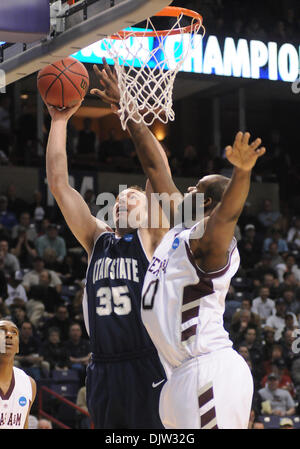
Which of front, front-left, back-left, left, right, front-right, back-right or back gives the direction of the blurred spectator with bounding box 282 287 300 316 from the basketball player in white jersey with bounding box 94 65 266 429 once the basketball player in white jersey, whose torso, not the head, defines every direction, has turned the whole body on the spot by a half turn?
left

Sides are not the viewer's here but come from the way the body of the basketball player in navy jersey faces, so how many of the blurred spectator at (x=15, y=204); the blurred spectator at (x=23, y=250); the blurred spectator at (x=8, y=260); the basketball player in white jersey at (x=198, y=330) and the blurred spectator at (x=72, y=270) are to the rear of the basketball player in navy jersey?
4

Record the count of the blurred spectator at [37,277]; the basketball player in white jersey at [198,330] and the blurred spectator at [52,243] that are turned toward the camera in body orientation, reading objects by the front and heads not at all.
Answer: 2

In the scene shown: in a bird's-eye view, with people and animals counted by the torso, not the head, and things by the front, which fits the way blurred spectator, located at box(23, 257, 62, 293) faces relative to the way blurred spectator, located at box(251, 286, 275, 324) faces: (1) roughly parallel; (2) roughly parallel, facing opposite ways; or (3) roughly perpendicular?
roughly parallel

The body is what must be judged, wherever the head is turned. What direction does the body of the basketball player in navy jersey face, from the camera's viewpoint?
toward the camera

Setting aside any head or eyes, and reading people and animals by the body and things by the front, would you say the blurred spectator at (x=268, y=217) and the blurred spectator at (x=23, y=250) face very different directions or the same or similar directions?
same or similar directions

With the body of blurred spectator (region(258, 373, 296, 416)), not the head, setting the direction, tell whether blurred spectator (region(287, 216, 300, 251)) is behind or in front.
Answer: behind

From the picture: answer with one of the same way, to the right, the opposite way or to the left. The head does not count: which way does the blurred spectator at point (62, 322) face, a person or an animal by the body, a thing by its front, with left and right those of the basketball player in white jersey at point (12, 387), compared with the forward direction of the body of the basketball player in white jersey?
the same way

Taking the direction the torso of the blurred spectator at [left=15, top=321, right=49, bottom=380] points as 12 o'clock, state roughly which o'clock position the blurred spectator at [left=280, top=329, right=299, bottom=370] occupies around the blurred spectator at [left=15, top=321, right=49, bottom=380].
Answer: the blurred spectator at [left=280, top=329, right=299, bottom=370] is roughly at 10 o'clock from the blurred spectator at [left=15, top=321, right=49, bottom=380].

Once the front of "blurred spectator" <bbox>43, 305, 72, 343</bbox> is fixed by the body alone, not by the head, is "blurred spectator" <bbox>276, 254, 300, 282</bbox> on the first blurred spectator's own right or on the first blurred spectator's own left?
on the first blurred spectator's own left

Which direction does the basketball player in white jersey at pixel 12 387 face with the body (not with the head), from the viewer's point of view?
toward the camera

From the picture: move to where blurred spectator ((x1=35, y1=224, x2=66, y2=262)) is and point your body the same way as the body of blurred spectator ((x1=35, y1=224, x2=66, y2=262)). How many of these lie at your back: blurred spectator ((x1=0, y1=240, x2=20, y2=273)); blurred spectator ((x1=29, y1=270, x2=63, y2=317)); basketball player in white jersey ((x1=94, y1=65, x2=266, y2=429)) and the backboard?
0

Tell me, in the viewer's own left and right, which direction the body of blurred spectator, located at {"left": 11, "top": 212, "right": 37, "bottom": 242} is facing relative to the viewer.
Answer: facing the viewer

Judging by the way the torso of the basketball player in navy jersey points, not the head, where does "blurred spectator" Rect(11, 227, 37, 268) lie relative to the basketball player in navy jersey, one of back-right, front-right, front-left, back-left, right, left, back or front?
back
